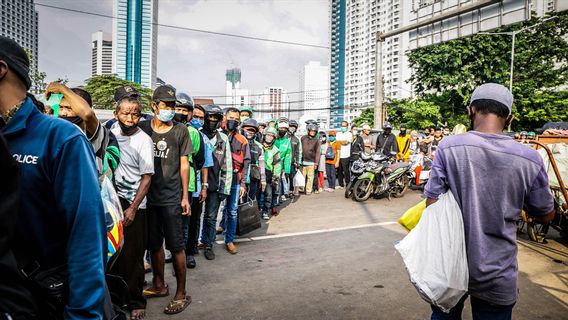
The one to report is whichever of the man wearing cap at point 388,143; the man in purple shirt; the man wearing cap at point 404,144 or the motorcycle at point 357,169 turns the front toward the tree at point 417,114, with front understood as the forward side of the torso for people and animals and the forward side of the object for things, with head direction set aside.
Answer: the man in purple shirt

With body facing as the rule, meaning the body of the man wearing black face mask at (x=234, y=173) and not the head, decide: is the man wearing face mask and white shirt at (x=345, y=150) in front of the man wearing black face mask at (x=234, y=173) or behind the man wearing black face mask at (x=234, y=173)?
behind

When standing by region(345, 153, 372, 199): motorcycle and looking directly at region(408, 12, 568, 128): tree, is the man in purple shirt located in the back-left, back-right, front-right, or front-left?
back-right

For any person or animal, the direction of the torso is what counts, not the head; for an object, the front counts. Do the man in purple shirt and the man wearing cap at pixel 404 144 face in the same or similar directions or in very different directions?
very different directions

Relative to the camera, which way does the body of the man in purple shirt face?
away from the camera

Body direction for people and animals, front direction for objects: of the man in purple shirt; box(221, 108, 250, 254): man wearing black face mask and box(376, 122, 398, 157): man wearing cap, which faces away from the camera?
the man in purple shirt

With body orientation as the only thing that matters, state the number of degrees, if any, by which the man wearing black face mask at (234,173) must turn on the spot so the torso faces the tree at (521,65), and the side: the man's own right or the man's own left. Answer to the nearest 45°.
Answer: approximately 135° to the man's own left

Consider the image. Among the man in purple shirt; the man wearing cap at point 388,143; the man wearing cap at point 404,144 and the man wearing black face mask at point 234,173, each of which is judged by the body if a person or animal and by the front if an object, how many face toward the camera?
3

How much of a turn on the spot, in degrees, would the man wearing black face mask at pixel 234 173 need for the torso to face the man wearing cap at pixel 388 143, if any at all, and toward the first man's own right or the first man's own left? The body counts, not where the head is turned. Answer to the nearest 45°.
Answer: approximately 135° to the first man's own left
